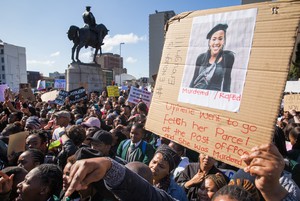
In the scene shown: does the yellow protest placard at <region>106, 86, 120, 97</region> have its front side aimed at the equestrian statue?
no

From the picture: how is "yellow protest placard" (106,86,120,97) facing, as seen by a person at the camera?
facing the viewer
